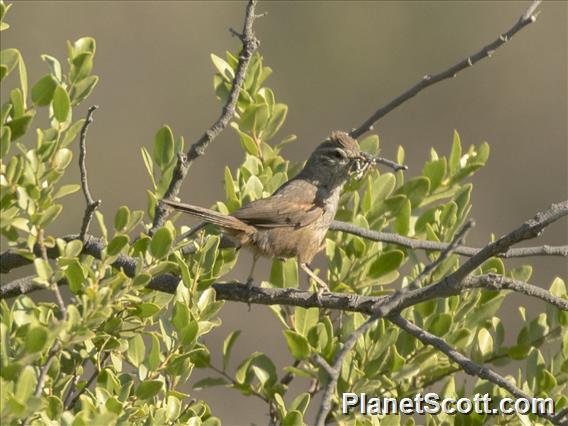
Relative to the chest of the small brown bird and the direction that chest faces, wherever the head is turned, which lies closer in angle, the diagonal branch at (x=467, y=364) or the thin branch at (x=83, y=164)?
the diagonal branch

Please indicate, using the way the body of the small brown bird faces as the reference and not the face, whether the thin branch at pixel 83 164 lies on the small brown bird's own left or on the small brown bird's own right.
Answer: on the small brown bird's own right

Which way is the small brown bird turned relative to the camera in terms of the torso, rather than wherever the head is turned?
to the viewer's right
